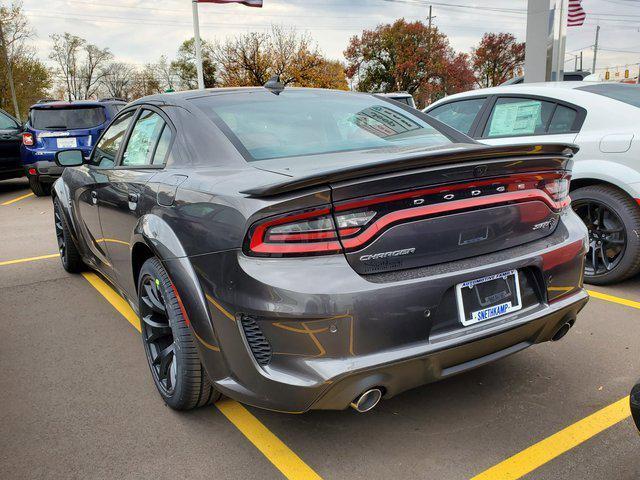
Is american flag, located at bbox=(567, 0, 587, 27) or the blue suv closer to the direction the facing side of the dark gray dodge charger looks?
the blue suv

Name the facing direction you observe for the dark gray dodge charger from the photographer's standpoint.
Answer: facing away from the viewer and to the left of the viewer

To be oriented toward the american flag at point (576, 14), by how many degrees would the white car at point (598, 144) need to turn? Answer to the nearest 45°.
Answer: approximately 45° to its right

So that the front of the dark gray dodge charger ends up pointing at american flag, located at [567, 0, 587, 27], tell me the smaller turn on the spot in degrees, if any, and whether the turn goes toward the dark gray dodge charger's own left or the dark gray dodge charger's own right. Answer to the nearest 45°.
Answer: approximately 90° to the dark gray dodge charger's own right

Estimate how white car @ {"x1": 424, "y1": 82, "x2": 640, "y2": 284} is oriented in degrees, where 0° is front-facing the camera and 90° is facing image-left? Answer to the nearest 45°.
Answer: approximately 135°

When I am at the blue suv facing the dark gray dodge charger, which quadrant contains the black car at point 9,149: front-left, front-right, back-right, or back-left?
back-right

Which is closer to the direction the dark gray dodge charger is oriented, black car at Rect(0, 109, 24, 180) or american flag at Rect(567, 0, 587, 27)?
the black car
